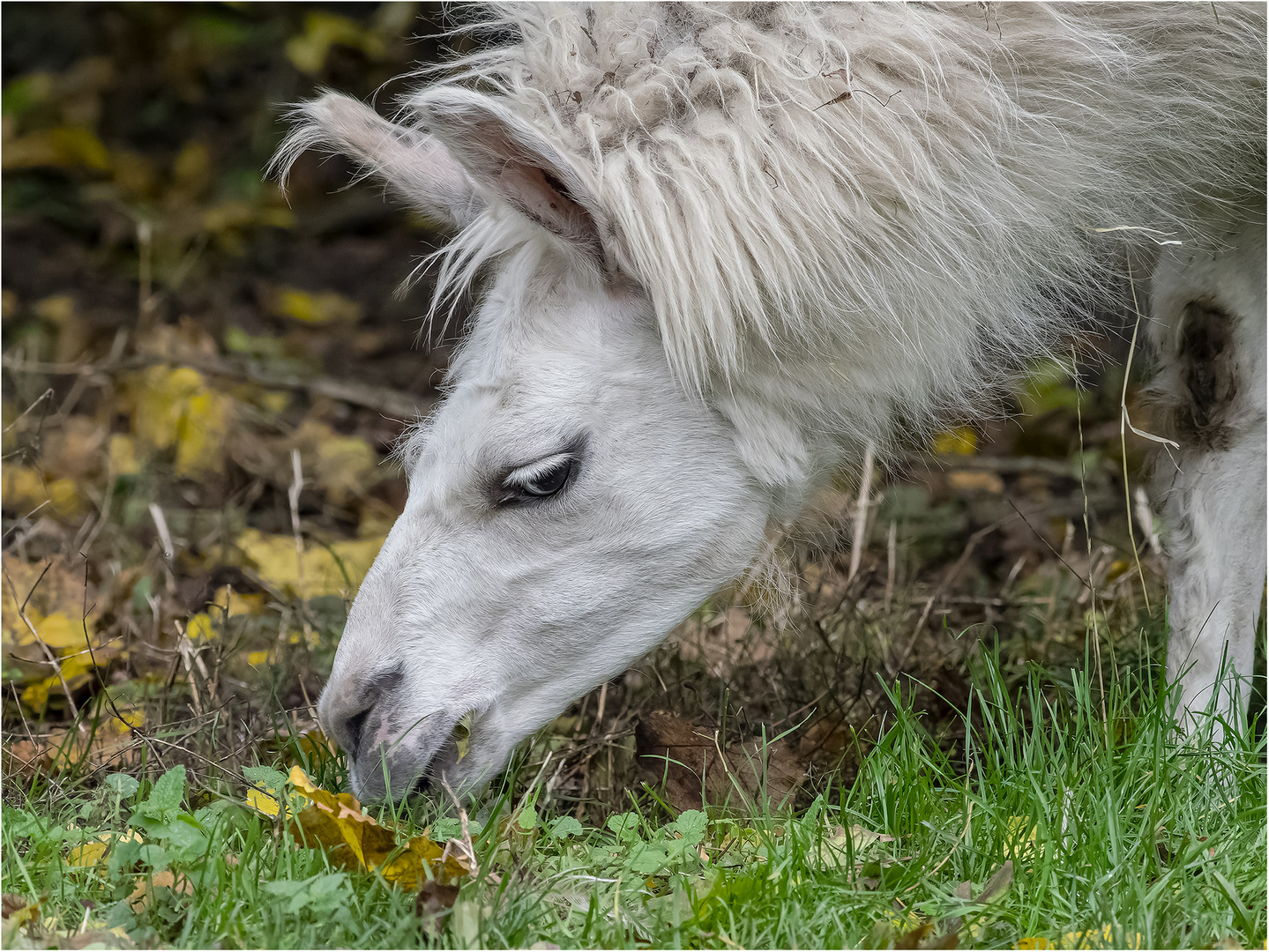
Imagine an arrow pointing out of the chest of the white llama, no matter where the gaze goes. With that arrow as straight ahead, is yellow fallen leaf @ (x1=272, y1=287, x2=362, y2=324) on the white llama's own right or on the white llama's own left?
on the white llama's own right

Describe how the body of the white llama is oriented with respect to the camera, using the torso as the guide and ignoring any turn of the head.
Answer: to the viewer's left

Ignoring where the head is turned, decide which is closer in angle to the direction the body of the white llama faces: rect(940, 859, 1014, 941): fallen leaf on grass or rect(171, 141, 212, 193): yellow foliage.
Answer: the yellow foliage

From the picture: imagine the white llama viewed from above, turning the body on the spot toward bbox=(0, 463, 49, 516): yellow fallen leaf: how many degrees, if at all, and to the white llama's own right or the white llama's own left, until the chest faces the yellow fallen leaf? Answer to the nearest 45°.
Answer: approximately 45° to the white llama's own right

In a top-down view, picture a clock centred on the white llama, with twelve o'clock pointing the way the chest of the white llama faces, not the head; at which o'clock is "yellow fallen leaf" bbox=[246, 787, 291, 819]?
The yellow fallen leaf is roughly at 11 o'clock from the white llama.

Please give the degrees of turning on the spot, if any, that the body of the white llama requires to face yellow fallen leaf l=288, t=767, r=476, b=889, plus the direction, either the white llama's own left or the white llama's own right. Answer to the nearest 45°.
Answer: approximately 45° to the white llama's own left
